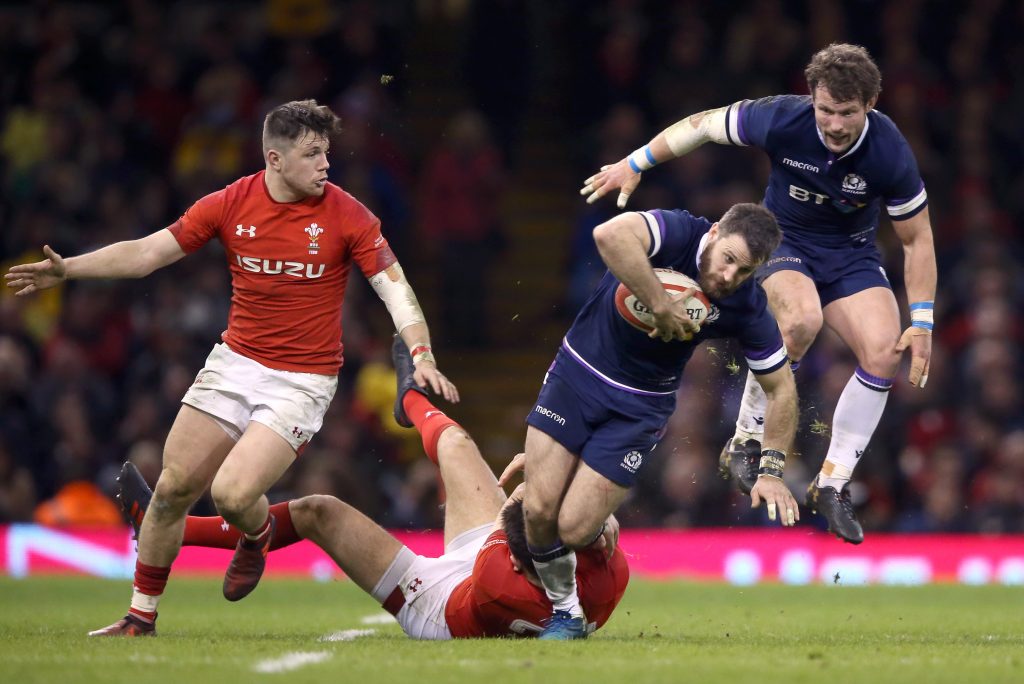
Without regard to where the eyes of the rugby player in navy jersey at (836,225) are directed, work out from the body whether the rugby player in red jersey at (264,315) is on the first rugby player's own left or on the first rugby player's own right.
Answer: on the first rugby player's own right

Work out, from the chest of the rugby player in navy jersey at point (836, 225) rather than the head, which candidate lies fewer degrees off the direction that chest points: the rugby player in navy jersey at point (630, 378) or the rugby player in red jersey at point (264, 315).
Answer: the rugby player in navy jersey

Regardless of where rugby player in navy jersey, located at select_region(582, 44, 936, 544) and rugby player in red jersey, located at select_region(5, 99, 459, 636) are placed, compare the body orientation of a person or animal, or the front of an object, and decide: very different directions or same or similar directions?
same or similar directions

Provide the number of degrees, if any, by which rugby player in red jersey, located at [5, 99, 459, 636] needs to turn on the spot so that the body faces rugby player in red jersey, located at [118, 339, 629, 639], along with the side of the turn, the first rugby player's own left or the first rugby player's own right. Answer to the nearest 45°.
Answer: approximately 45° to the first rugby player's own left

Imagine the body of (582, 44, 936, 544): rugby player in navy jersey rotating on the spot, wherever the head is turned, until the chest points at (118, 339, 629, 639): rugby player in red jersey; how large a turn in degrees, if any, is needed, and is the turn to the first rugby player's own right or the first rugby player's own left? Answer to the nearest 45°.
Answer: approximately 45° to the first rugby player's own right

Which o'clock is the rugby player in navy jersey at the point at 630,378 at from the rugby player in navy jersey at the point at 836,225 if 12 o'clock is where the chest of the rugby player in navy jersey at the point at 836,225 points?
the rugby player in navy jersey at the point at 630,378 is roughly at 1 o'clock from the rugby player in navy jersey at the point at 836,225.

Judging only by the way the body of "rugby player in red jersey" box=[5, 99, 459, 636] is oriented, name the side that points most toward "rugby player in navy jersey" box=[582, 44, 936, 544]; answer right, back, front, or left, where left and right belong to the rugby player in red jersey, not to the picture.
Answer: left

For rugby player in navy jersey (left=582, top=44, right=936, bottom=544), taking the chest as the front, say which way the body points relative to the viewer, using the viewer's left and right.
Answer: facing the viewer

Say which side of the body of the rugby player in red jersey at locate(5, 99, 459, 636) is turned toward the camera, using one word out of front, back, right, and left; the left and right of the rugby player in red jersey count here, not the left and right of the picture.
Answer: front

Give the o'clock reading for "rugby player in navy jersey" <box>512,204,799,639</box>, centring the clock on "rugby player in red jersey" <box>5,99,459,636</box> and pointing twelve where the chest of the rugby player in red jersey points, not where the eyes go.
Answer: The rugby player in navy jersey is roughly at 10 o'clock from the rugby player in red jersey.

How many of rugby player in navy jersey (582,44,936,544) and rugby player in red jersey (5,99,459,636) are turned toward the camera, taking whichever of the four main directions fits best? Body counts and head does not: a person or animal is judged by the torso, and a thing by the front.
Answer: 2
